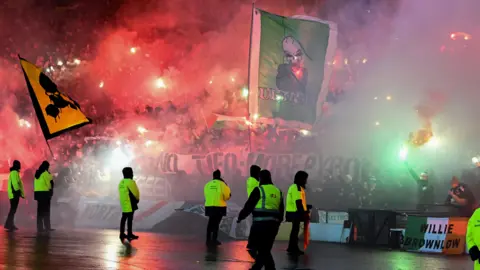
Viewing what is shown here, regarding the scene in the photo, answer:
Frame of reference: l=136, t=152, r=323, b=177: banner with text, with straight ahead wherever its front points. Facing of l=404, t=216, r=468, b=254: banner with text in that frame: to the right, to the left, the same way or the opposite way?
the same way

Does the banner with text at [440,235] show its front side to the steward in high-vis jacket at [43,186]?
no

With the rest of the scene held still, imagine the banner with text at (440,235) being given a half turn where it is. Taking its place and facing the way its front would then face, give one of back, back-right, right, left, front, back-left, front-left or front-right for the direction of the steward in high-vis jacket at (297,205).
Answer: back-left

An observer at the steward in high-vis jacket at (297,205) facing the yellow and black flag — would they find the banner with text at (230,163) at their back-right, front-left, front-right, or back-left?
front-right

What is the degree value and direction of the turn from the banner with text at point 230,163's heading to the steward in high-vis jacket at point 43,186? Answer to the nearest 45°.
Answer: approximately 45° to its right

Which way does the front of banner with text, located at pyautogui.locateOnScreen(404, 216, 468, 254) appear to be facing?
toward the camera

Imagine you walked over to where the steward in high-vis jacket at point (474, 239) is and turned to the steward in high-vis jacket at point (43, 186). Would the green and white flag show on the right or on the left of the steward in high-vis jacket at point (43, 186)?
right

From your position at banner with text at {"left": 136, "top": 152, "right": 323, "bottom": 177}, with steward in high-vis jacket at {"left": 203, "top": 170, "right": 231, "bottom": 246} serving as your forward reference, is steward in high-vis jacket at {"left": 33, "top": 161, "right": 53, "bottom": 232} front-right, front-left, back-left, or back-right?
front-right

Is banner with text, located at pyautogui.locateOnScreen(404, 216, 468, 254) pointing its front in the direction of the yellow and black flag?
no

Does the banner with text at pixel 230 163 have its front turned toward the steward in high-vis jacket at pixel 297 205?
yes

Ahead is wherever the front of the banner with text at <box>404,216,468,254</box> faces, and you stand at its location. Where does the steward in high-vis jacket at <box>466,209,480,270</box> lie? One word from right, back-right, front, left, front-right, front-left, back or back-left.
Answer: front

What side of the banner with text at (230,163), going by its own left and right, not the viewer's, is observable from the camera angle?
front

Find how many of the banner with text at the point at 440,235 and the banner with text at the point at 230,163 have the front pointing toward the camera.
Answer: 2

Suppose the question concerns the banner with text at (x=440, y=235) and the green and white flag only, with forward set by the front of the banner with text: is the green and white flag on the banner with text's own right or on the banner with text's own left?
on the banner with text's own right

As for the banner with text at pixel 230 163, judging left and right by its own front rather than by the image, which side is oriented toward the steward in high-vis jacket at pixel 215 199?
front
